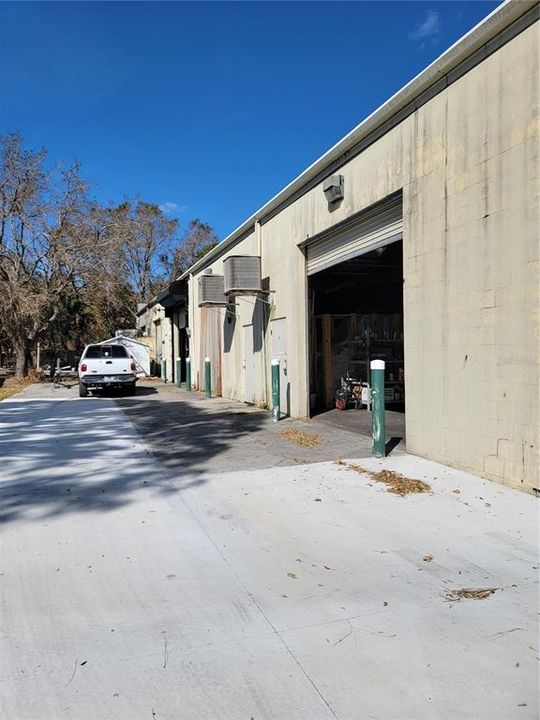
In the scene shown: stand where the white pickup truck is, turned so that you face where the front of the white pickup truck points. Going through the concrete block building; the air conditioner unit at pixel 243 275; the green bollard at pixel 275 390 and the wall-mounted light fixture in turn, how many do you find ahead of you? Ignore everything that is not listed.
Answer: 0

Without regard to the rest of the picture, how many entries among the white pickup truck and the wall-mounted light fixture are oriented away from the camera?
1

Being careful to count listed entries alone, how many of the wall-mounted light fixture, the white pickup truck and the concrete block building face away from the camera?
1

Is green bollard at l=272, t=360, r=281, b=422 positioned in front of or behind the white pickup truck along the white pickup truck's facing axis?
behind

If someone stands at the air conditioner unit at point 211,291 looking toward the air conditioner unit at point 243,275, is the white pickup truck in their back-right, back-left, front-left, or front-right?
back-right

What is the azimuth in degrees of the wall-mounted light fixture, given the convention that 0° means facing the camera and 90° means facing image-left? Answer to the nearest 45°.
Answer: approximately 45°

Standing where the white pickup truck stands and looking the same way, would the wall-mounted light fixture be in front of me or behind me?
behind

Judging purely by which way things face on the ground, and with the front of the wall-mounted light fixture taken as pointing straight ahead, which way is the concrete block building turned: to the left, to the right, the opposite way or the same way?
the same way

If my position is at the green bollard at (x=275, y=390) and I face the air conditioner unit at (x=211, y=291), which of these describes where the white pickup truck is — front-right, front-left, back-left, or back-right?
front-left

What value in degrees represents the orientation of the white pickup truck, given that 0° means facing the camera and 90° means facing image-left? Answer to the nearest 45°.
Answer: approximately 180°

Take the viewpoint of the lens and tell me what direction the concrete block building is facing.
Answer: facing the viewer and to the left of the viewer

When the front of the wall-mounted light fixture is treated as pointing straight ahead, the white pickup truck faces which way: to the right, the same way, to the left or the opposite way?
to the right

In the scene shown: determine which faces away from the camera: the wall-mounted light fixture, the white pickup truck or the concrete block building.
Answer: the white pickup truck

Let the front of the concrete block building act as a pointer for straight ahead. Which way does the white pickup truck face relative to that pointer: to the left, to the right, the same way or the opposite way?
to the right

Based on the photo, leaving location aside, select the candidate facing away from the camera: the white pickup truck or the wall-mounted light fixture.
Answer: the white pickup truck

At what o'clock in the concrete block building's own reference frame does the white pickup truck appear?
The white pickup truck is roughly at 3 o'clock from the concrete block building.
